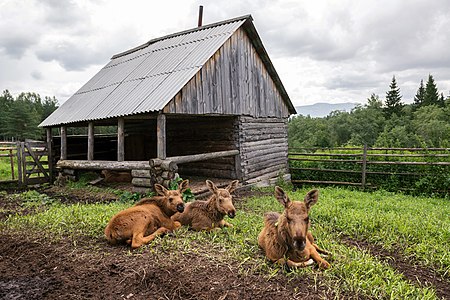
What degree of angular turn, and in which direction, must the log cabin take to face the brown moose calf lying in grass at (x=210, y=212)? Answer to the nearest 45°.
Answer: approximately 45° to its left

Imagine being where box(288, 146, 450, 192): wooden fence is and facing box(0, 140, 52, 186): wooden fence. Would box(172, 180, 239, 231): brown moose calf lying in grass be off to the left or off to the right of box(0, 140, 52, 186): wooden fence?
left

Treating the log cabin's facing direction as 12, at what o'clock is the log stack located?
The log stack is roughly at 11 o'clock from the log cabin.

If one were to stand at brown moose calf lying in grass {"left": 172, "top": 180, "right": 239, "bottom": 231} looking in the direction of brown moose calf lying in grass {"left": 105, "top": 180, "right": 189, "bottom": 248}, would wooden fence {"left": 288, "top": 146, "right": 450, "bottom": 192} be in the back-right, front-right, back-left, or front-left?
back-right

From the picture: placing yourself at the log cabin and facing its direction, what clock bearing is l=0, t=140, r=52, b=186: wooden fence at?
The wooden fence is roughly at 2 o'clock from the log cabin.

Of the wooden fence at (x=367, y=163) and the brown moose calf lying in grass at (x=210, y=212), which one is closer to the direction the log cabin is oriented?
the brown moose calf lying in grass

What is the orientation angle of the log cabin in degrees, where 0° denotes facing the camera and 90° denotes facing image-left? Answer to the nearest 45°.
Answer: approximately 45°

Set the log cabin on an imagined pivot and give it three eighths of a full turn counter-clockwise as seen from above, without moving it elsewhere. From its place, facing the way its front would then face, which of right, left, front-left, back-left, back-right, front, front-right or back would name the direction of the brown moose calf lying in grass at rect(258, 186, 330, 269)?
right

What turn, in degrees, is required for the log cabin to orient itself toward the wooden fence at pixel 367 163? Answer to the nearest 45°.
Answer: approximately 135° to its left
